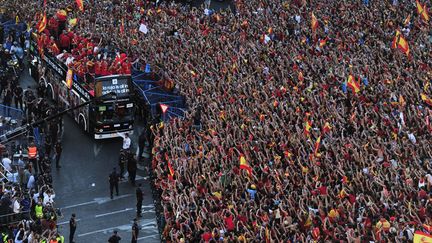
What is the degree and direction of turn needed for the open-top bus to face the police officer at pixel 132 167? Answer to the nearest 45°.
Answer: approximately 45° to its right

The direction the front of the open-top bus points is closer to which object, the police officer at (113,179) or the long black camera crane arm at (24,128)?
the police officer

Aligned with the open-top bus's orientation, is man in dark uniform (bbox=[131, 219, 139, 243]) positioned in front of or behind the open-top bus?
in front

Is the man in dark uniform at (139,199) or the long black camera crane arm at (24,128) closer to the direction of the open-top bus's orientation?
the man in dark uniform

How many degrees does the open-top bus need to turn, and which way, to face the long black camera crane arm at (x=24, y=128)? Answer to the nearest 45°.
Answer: approximately 135° to its right

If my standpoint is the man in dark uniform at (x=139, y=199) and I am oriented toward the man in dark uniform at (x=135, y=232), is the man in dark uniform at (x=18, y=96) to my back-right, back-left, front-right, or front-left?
back-right

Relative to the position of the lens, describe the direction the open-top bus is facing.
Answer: facing the viewer and to the right of the viewer

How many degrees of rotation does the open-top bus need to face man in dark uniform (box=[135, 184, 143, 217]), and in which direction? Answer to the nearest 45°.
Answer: approximately 45° to its right

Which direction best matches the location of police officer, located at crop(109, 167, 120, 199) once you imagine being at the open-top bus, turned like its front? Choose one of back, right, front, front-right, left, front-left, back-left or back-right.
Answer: front-right

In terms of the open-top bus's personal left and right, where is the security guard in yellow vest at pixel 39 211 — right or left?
on its right
